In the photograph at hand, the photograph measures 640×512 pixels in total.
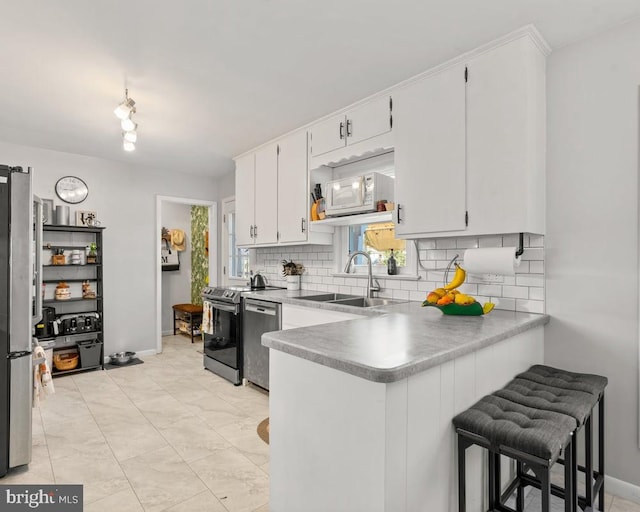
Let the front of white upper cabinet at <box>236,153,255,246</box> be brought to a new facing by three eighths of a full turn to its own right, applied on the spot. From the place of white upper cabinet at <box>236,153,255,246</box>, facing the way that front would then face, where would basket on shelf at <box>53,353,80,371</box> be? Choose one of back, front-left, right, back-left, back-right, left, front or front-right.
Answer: left

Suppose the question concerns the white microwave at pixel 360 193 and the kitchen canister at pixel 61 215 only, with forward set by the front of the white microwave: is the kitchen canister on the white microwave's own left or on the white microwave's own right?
on the white microwave's own right

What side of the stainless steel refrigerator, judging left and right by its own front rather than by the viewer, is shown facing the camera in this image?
right

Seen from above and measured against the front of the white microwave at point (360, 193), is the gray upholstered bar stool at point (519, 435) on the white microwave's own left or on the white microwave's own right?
on the white microwave's own left

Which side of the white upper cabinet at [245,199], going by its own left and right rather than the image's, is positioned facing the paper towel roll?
left

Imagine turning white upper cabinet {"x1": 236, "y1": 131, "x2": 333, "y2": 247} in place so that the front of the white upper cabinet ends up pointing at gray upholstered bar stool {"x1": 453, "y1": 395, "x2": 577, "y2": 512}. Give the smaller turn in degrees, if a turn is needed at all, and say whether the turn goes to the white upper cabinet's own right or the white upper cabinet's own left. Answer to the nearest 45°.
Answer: approximately 45° to the white upper cabinet's own left

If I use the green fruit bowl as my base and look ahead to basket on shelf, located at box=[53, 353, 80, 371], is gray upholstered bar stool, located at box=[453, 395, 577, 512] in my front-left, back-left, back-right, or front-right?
back-left

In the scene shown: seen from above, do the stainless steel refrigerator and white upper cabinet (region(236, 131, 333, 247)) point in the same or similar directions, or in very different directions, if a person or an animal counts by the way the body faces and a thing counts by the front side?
very different directions

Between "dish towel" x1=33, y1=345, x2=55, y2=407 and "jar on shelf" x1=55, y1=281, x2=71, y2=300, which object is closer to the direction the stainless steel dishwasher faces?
the dish towel

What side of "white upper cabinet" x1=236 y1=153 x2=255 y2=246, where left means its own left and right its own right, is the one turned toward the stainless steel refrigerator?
front

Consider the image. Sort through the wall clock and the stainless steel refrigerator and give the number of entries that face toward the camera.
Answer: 1

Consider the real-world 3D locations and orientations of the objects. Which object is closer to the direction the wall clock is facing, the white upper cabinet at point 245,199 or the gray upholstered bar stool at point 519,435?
the gray upholstered bar stool

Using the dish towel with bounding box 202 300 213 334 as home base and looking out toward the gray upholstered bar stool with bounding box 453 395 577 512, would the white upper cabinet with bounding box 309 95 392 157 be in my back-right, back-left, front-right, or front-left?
front-left

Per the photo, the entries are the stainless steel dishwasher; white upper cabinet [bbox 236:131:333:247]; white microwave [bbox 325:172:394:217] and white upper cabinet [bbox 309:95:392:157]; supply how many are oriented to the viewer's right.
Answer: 0

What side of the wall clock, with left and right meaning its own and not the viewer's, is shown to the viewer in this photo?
front

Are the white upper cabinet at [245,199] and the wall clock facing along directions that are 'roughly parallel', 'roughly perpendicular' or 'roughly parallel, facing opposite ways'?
roughly perpendicular

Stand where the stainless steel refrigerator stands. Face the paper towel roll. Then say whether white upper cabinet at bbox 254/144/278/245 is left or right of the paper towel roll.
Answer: left

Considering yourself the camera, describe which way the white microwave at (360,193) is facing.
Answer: facing the viewer and to the left of the viewer
